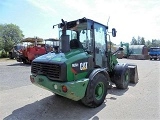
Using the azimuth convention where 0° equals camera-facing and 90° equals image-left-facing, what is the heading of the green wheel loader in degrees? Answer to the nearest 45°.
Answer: approximately 225°

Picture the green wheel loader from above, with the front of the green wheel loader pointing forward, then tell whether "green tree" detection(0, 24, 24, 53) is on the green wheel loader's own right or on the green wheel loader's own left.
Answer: on the green wheel loader's own left
